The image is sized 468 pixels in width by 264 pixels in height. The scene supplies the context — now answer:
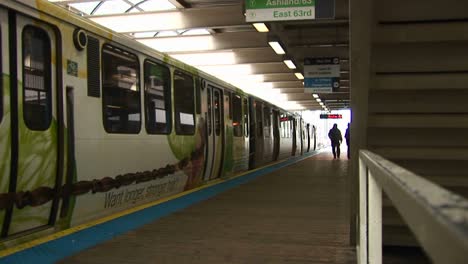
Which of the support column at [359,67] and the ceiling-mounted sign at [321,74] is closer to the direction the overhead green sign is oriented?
the support column

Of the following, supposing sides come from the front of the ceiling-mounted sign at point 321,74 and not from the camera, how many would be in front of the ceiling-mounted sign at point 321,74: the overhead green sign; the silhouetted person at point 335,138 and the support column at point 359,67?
2

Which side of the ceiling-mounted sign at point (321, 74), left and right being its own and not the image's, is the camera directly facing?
front

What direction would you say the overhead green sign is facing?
toward the camera

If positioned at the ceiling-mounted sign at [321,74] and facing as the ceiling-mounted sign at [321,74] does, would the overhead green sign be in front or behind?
in front

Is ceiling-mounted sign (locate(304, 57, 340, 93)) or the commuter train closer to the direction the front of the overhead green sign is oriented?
the commuter train

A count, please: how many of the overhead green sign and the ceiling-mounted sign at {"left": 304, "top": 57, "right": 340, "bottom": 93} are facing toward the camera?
2

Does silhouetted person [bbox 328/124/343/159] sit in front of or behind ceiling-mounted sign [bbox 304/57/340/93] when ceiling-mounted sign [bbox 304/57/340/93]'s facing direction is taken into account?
behind

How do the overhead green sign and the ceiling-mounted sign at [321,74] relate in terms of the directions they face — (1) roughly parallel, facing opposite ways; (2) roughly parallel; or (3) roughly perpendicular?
roughly parallel

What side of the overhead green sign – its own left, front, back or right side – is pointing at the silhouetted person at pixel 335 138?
back
